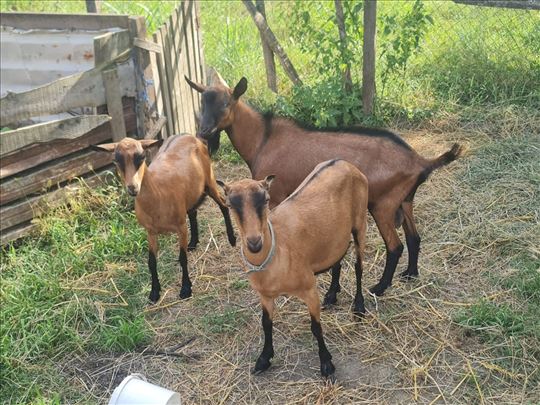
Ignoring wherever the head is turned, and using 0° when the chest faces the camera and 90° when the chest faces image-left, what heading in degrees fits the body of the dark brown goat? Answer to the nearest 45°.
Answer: approximately 90°

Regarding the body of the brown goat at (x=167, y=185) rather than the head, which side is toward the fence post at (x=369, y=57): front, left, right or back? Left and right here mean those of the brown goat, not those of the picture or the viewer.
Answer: back

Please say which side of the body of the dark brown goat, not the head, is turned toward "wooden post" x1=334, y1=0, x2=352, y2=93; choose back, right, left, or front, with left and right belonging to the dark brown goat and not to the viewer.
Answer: right

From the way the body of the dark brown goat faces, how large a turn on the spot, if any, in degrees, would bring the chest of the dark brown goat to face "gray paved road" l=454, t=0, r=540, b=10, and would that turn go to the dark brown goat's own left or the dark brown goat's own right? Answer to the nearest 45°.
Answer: approximately 135° to the dark brown goat's own right

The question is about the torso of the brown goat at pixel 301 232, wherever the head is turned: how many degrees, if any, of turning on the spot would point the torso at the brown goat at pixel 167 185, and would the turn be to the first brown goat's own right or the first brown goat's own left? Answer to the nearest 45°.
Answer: approximately 90° to the first brown goat's own right

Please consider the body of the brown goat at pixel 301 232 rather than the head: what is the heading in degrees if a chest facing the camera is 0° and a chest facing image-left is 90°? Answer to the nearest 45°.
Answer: approximately 45°

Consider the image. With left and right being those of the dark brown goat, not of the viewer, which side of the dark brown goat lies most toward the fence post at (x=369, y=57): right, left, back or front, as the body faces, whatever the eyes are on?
right

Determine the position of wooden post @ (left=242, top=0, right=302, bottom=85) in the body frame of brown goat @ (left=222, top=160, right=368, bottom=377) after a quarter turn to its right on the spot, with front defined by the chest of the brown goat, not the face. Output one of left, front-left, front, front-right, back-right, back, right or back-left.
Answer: front-right

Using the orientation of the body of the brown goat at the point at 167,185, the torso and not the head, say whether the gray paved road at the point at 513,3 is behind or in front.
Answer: behind

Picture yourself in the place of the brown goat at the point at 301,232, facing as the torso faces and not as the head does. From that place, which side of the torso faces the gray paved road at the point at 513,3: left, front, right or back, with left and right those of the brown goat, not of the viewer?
back

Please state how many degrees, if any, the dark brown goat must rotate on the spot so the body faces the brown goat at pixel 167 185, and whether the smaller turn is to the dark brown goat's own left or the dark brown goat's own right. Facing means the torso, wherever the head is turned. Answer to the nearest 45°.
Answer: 0° — it already faces it
